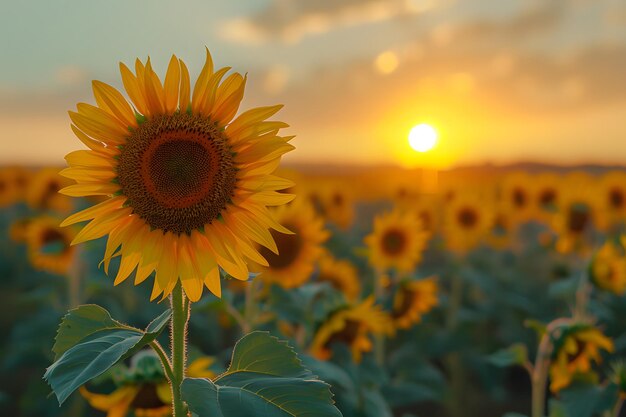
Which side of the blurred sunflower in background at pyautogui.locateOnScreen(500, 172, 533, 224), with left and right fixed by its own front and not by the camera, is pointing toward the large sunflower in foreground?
front

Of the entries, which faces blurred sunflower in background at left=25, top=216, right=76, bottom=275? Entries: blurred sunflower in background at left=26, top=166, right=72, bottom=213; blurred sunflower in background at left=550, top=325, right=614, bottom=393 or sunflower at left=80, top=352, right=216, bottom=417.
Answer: blurred sunflower in background at left=26, top=166, right=72, bottom=213

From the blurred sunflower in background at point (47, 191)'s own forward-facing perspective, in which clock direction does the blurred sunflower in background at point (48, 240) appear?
the blurred sunflower in background at point (48, 240) is roughly at 12 o'clock from the blurred sunflower in background at point (47, 191).

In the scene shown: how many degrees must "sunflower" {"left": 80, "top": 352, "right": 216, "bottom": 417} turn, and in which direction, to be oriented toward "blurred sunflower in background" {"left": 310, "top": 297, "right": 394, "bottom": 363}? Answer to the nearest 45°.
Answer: approximately 135° to its left

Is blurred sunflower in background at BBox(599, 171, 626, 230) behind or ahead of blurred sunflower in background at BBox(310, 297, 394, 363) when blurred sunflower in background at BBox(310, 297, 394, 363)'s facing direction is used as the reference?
behind

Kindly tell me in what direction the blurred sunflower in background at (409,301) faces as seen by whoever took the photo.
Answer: facing the viewer and to the left of the viewer

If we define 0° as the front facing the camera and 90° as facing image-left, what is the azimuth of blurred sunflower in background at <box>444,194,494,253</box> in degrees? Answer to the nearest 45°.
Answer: approximately 0°

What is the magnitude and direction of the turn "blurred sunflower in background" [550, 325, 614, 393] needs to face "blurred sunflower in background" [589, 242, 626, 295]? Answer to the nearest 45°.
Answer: approximately 135° to its left

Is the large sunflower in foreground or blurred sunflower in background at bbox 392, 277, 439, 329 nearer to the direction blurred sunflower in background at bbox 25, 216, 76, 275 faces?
the large sunflower in foreground
